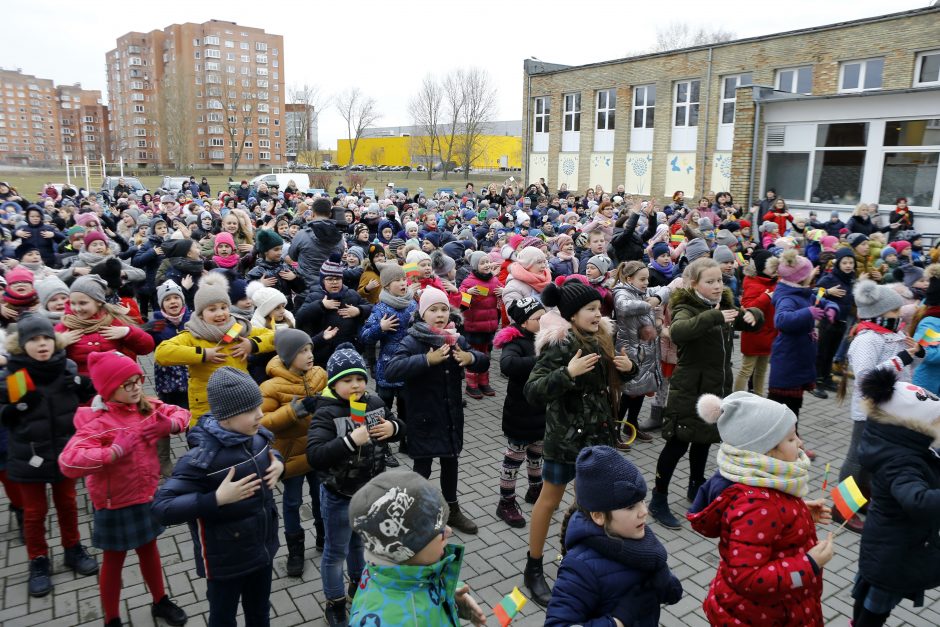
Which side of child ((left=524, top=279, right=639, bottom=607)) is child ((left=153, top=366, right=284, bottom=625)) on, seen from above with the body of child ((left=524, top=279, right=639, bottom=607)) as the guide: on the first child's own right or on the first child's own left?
on the first child's own right

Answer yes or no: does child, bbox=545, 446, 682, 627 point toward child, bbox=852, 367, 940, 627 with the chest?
no

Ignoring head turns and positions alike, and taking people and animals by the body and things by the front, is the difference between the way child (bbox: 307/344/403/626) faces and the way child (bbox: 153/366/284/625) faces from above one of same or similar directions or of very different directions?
same or similar directions

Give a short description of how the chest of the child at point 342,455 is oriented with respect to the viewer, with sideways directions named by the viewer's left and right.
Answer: facing the viewer and to the right of the viewer

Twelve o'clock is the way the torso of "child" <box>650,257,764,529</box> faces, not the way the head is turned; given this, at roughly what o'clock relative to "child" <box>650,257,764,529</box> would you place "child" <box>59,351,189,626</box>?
"child" <box>59,351,189,626</box> is roughly at 3 o'clock from "child" <box>650,257,764,529</box>.

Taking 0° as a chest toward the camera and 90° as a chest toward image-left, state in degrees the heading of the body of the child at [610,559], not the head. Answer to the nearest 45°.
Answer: approximately 315°

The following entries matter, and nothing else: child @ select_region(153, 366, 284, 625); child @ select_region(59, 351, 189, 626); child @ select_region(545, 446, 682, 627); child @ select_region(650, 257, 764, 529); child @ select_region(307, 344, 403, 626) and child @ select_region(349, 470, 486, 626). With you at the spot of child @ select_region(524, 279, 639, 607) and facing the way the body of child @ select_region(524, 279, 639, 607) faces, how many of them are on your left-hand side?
1

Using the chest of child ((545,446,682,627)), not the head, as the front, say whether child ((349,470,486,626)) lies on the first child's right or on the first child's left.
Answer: on the first child's right

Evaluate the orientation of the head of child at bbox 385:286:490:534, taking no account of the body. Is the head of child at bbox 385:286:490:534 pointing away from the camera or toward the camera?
toward the camera

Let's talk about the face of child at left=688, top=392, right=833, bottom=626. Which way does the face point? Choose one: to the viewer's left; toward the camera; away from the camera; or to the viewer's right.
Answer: to the viewer's right

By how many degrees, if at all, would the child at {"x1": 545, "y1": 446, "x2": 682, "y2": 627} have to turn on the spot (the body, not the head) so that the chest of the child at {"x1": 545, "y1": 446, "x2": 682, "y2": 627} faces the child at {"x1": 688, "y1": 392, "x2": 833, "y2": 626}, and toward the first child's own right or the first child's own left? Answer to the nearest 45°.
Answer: approximately 90° to the first child's own left

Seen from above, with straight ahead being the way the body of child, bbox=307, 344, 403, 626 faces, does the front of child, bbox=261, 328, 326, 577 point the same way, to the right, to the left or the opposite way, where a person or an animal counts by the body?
the same way

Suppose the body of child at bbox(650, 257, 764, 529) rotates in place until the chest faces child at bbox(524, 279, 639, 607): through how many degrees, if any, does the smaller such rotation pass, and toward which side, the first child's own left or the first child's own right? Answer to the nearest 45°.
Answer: approximately 90° to the first child's own right

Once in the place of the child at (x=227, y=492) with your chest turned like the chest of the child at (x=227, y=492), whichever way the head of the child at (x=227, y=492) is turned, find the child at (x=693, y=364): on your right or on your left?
on your left
